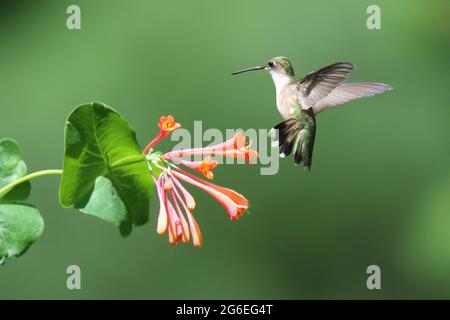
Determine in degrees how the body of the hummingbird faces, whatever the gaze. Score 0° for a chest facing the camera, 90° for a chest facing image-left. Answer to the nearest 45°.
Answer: approximately 90°

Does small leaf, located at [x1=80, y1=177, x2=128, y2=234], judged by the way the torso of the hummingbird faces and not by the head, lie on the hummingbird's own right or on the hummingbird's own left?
on the hummingbird's own left

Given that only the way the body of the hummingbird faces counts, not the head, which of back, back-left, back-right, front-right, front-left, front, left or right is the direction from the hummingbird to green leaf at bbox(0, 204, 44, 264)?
front-left

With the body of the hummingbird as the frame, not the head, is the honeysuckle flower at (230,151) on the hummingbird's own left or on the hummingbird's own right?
on the hummingbird's own left

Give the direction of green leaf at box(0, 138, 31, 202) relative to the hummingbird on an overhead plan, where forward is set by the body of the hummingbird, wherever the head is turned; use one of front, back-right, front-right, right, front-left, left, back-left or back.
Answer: front-left
